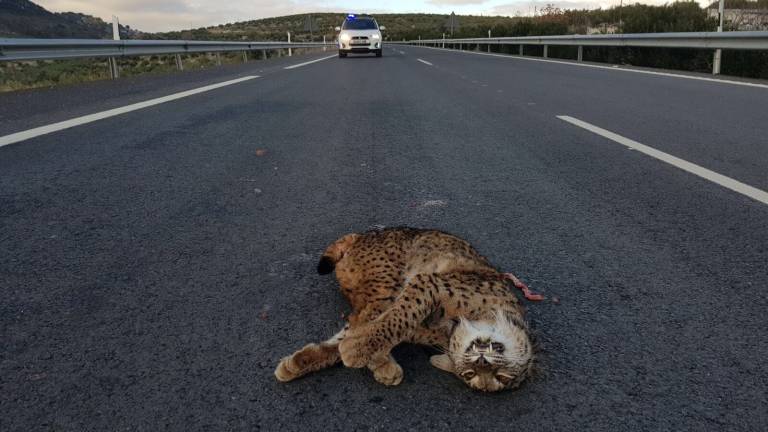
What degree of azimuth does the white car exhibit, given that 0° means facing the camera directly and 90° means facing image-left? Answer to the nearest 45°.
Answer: approximately 0°

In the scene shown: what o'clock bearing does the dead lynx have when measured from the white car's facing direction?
The dead lynx is roughly at 12 o'clock from the white car.

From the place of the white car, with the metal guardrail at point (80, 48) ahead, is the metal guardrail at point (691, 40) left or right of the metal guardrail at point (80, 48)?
left
